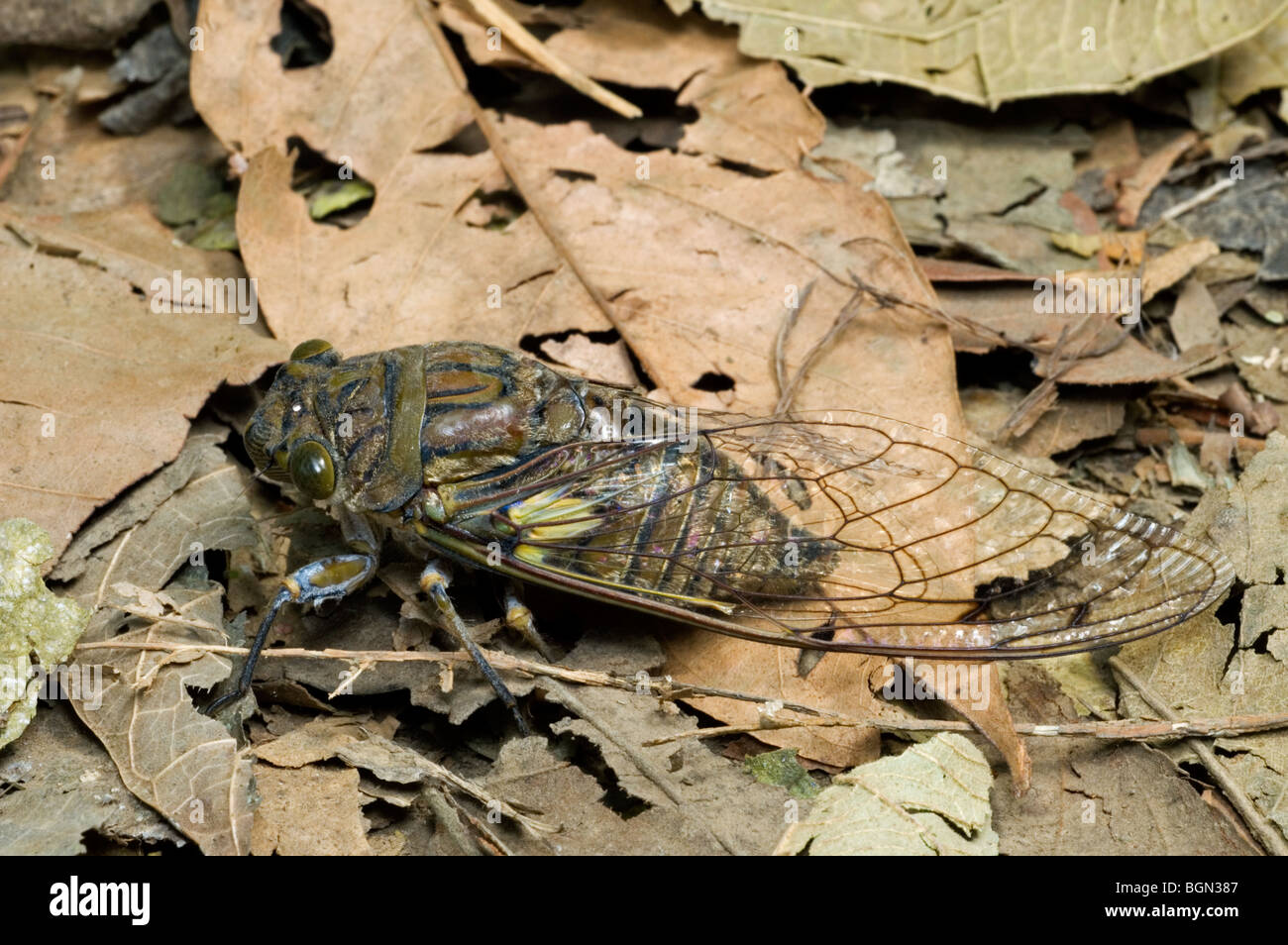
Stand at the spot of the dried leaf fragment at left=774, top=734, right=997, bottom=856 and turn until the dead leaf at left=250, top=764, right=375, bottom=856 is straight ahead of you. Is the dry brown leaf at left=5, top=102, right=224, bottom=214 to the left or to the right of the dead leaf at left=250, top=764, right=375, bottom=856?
right

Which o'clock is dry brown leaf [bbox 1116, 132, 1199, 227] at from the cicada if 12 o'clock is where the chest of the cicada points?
The dry brown leaf is roughly at 4 o'clock from the cicada.

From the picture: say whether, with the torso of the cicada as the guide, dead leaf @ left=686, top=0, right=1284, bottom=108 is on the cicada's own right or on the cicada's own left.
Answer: on the cicada's own right

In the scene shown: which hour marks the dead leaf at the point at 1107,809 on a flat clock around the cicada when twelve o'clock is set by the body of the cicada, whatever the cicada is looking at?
The dead leaf is roughly at 7 o'clock from the cicada.

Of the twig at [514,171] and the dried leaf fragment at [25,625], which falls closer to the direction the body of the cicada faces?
the dried leaf fragment

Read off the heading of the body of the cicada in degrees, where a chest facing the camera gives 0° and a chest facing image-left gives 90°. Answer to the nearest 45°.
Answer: approximately 90°

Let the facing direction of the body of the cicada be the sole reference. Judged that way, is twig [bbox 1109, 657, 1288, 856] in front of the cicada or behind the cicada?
behind

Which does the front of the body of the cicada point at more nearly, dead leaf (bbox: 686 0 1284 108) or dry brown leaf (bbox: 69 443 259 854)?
the dry brown leaf

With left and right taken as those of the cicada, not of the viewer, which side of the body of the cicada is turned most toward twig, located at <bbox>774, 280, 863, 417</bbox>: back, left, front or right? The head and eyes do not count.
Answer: right

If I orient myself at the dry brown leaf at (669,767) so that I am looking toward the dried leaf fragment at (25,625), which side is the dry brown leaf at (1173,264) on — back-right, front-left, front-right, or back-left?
back-right
